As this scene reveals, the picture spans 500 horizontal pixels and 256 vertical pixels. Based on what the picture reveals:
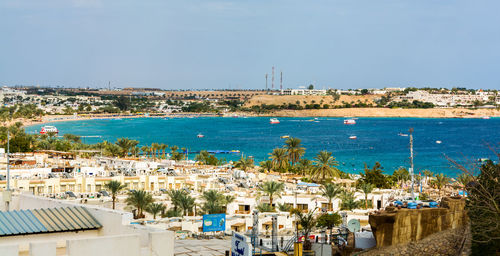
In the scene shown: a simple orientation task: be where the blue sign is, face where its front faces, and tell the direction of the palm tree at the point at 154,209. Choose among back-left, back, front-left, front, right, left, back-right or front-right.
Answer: back-right

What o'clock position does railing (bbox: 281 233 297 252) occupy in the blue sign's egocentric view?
The railing is roughly at 11 o'clock from the blue sign.

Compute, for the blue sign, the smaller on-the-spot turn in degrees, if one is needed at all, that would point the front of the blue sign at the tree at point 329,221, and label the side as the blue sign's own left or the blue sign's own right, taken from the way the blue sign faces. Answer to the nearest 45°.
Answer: approximately 45° to the blue sign's own left

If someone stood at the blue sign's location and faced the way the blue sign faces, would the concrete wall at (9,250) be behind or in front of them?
in front

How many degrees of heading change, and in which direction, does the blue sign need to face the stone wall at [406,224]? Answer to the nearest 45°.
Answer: approximately 45° to its left

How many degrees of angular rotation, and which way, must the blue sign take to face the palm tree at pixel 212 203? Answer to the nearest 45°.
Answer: approximately 180°

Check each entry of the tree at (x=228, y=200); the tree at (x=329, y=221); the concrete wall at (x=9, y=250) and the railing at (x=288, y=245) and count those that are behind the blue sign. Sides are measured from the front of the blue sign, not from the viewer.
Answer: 1

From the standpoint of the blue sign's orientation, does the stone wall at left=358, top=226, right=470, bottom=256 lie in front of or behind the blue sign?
in front

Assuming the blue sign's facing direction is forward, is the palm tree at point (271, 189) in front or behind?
behind

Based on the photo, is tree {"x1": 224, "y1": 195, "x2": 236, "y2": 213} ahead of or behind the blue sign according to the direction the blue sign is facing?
behind

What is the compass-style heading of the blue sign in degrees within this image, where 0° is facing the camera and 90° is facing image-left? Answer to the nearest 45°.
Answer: approximately 0°

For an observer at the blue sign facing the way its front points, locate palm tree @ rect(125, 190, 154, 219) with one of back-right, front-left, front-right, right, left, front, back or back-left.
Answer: back-right
